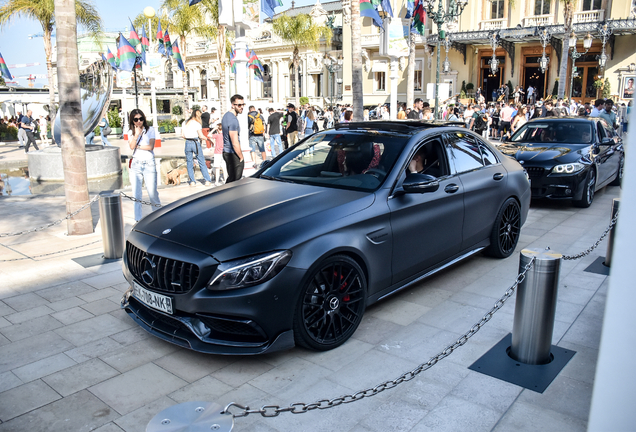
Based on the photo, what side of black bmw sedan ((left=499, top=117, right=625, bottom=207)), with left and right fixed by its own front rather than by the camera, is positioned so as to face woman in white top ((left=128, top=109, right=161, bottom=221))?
front

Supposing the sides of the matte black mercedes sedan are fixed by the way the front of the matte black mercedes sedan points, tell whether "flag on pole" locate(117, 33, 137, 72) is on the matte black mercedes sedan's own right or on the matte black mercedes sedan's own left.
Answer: on the matte black mercedes sedan's own right

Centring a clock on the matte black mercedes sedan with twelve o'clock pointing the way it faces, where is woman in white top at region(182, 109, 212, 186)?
The woman in white top is roughly at 4 o'clock from the matte black mercedes sedan.

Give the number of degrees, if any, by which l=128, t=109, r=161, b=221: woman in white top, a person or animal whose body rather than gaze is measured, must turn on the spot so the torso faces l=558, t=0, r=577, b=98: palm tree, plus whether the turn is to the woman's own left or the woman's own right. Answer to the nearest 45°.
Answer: approximately 135° to the woman's own left

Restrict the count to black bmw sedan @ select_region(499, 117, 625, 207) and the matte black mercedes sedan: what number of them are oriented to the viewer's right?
0

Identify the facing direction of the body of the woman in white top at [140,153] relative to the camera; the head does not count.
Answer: toward the camera

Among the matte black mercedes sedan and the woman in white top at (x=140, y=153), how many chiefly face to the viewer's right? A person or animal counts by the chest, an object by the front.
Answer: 0

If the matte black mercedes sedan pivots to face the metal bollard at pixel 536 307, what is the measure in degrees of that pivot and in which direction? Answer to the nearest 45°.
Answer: approximately 135° to its left

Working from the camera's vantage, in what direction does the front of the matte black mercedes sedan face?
facing the viewer and to the left of the viewer
